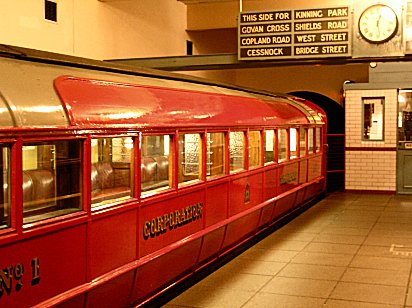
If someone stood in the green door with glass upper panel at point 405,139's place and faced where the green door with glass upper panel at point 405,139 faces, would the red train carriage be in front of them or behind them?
in front

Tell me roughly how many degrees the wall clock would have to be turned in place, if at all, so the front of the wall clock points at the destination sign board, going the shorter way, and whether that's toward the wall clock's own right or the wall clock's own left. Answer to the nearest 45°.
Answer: approximately 90° to the wall clock's own right

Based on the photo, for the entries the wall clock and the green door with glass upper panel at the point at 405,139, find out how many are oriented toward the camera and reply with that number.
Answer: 2

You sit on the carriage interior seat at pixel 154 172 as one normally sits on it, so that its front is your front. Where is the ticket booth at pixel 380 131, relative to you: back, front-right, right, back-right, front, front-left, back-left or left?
left

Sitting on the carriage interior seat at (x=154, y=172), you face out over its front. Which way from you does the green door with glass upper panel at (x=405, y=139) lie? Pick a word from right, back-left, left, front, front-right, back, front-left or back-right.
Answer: left
